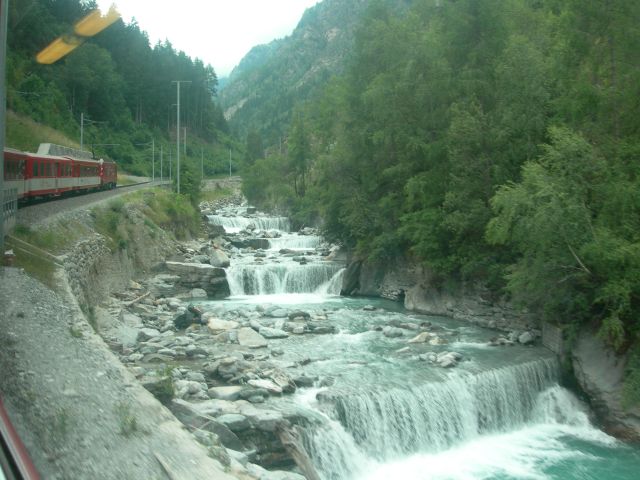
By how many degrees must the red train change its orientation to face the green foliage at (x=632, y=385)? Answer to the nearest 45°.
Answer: approximately 90° to its right

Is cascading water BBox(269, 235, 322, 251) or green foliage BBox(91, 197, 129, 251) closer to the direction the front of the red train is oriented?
the cascading water

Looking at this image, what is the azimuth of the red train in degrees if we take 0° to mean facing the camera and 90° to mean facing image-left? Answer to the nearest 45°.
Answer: approximately 225°

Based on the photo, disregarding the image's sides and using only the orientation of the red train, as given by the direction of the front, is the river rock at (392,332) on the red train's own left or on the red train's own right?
on the red train's own right

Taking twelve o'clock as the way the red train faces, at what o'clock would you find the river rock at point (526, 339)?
The river rock is roughly at 3 o'clock from the red train.

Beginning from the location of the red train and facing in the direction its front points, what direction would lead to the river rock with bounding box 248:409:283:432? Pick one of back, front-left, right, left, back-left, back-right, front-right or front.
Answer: back-right

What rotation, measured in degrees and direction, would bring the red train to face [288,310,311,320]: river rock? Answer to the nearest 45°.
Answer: approximately 90° to its right

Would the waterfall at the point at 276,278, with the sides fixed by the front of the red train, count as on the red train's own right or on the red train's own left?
on the red train's own right
